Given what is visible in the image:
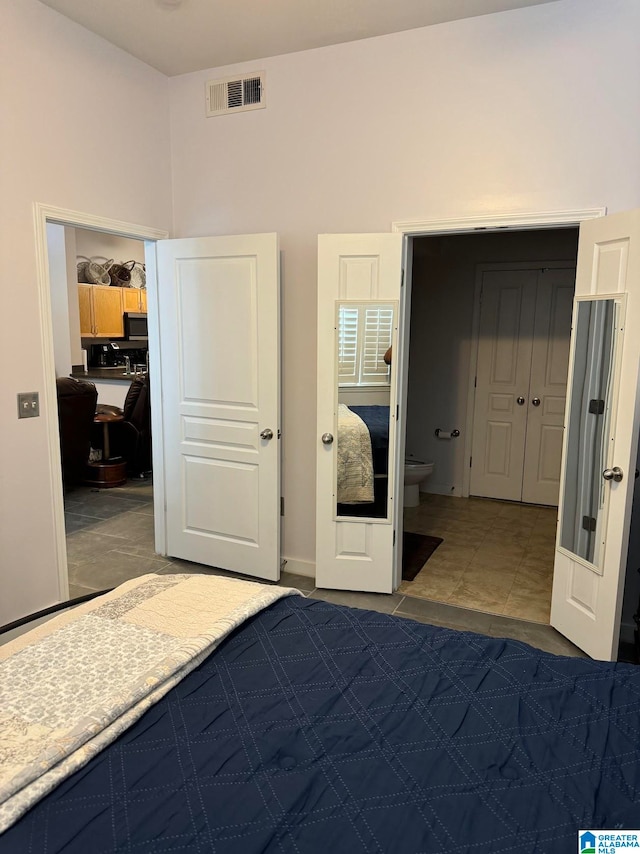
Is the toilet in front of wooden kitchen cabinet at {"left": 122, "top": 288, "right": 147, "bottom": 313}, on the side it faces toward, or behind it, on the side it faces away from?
in front

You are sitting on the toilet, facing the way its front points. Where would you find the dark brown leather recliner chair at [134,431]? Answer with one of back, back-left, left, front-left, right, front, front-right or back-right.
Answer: back

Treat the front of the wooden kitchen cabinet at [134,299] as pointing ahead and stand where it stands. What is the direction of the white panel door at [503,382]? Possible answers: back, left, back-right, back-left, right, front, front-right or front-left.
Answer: front-left

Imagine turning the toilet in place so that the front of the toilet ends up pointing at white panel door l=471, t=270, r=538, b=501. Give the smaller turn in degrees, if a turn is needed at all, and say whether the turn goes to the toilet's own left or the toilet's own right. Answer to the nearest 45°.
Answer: approximately 45° to the toilet's own left

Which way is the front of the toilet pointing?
to the viewer's right

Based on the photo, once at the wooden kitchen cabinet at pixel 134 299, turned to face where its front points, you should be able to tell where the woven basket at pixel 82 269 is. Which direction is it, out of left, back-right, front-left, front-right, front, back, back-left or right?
front-right

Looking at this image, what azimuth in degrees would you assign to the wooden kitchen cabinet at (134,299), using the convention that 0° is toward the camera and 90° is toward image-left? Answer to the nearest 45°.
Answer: approximately 0°

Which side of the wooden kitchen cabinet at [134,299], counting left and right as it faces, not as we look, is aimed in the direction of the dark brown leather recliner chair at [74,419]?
front

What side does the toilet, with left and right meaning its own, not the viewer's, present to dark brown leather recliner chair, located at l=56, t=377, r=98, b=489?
back

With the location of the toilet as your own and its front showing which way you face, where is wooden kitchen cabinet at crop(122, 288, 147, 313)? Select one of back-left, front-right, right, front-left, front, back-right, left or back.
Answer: back-left

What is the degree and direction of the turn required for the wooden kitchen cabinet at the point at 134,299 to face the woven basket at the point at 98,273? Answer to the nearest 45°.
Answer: approximately 45° to its right

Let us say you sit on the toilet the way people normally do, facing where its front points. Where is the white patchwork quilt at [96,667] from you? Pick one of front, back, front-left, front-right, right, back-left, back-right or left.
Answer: right

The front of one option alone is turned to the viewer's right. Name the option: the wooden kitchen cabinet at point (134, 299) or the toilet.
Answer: the toilet

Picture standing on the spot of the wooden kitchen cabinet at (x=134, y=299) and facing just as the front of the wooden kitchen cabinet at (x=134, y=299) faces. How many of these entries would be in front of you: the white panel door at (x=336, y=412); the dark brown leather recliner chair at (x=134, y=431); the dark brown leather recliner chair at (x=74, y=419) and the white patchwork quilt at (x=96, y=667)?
4

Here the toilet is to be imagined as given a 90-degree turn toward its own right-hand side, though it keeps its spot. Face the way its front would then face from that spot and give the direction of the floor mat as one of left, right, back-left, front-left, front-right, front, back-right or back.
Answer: front
